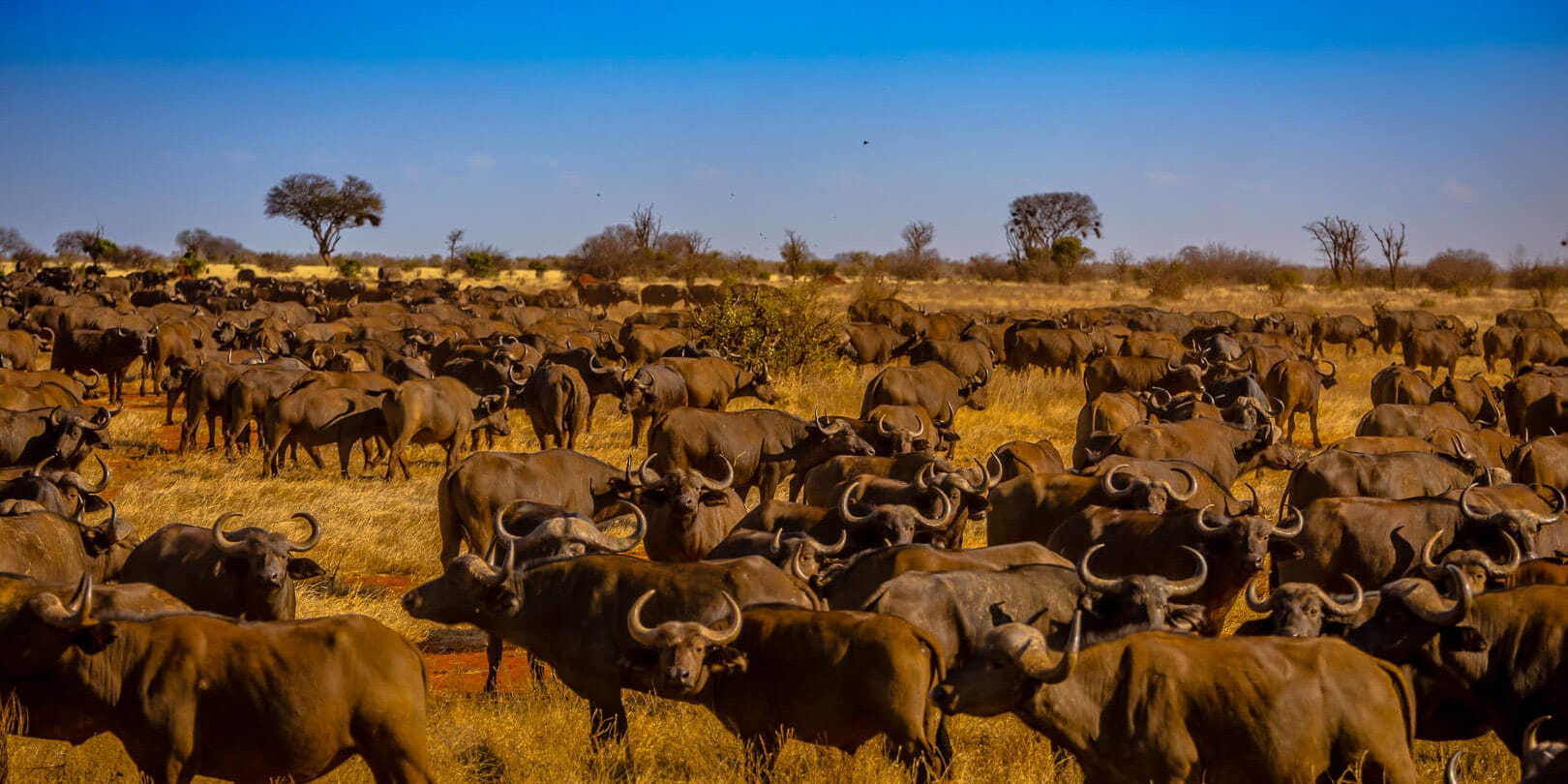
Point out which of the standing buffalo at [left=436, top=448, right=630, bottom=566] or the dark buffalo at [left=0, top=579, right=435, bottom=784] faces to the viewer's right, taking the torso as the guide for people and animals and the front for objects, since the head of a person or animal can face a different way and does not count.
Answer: the standing buffalo

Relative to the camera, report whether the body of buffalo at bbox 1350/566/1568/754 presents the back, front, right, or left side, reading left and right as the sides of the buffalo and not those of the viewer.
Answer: left

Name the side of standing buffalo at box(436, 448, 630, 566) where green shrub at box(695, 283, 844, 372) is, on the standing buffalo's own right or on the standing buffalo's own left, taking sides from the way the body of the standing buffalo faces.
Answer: on the standing buffalo's own left

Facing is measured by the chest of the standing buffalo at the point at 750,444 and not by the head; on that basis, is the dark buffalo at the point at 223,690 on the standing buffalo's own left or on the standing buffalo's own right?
on the standing buffalo's own right

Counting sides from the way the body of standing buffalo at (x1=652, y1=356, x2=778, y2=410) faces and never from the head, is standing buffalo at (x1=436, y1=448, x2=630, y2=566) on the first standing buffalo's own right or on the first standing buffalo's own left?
on the first standing buffalo's own right

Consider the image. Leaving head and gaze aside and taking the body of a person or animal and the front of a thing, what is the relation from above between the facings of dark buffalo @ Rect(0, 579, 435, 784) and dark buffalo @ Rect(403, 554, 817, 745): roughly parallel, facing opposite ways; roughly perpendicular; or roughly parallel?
roughly parallel

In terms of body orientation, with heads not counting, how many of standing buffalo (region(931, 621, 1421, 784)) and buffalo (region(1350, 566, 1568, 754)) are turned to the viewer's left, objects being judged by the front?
2

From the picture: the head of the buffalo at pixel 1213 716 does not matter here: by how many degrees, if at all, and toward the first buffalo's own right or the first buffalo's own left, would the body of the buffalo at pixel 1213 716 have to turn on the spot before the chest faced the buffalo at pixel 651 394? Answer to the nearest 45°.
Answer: approximately 45° to the first buffalo's own right

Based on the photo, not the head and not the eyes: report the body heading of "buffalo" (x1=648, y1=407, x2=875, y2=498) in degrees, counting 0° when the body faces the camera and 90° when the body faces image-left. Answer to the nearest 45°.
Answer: approximately 270°

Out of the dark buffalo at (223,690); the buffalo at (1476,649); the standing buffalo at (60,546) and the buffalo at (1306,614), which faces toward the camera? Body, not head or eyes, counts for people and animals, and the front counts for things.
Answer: the buffalo at (1306,614)

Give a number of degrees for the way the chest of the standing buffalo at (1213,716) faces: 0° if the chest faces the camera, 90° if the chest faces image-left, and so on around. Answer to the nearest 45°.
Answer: approximately 90°

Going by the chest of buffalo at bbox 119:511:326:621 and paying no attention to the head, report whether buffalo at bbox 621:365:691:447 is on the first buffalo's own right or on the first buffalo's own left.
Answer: on the first buffalo's own left

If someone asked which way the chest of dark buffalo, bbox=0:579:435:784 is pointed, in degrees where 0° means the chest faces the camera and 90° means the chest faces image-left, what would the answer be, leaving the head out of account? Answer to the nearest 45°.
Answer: approximately 90°

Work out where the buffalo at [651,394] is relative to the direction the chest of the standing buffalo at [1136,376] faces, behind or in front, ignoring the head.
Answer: behind

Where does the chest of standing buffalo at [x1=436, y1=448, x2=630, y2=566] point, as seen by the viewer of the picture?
to the viewer's right

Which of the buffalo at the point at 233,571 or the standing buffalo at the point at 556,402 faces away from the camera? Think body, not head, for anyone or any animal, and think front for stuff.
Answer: the standing buffalo at the point at 556,402

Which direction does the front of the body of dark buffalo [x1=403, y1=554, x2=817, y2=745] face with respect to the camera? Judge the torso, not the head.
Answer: to the viewer's left

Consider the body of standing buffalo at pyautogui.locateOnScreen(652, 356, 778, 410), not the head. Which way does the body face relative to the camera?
to the viewer's right

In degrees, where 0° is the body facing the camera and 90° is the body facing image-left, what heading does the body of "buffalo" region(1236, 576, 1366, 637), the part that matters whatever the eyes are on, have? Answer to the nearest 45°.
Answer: approximately 0°

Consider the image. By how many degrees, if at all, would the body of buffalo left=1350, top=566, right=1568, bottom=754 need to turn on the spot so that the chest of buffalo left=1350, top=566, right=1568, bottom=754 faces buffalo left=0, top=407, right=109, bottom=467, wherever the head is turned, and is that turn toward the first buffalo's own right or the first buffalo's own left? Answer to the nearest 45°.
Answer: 0° — it already faces it

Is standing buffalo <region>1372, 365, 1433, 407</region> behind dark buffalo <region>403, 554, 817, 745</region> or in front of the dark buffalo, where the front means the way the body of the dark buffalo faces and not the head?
behind
